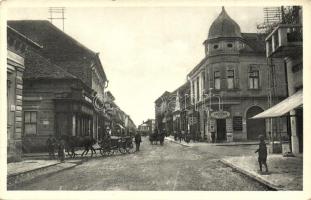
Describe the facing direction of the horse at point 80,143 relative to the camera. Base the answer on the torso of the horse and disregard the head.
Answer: to the viewer's left

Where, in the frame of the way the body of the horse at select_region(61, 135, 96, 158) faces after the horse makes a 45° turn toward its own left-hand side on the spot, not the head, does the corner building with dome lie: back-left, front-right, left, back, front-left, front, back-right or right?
back
